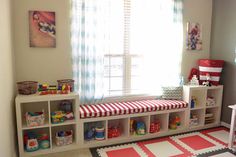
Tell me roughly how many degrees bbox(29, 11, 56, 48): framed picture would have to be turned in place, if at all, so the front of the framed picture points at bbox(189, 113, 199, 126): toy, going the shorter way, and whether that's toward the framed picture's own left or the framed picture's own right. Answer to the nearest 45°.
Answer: approximately 90° to the framed picture's own left

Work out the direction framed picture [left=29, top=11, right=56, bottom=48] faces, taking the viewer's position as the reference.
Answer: facing the viewer

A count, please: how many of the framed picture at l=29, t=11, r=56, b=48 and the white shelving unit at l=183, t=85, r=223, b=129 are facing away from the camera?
0

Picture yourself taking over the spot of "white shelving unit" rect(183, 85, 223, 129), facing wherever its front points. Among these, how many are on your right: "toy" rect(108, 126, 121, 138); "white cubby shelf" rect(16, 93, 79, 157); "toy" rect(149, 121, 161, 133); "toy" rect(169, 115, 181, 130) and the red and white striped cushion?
5

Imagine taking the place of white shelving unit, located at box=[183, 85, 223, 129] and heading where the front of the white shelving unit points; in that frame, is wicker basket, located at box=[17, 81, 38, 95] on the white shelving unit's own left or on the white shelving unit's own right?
on the white shelving unit's own right

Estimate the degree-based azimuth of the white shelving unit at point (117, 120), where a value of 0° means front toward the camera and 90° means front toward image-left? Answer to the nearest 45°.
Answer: approximately 315°

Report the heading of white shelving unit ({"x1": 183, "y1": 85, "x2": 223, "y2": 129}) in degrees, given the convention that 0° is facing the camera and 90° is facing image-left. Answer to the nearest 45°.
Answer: approximately 315°

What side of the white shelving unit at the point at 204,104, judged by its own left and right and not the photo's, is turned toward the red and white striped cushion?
right

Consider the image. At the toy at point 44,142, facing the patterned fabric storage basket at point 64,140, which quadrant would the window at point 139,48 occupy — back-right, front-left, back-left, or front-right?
front-left

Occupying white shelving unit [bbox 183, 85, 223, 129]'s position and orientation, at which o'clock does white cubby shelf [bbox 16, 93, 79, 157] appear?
The white cubby shelf is roughly at 3 o'clock from the white shelving unit.

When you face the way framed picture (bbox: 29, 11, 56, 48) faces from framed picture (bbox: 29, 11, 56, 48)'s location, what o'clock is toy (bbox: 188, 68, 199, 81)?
The toy is roughly at 9 o'clock from the framed picture.

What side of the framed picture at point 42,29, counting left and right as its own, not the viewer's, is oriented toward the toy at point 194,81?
left
